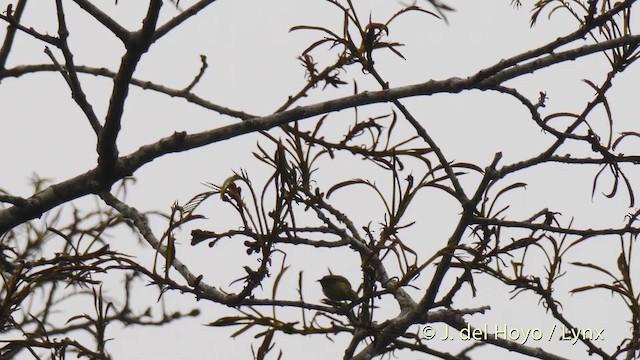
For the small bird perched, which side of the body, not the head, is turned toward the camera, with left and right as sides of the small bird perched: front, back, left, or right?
left
